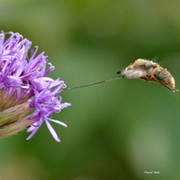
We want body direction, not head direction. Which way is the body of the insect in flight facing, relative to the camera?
to the viewer's left

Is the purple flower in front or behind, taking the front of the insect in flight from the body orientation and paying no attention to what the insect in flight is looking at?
in front
